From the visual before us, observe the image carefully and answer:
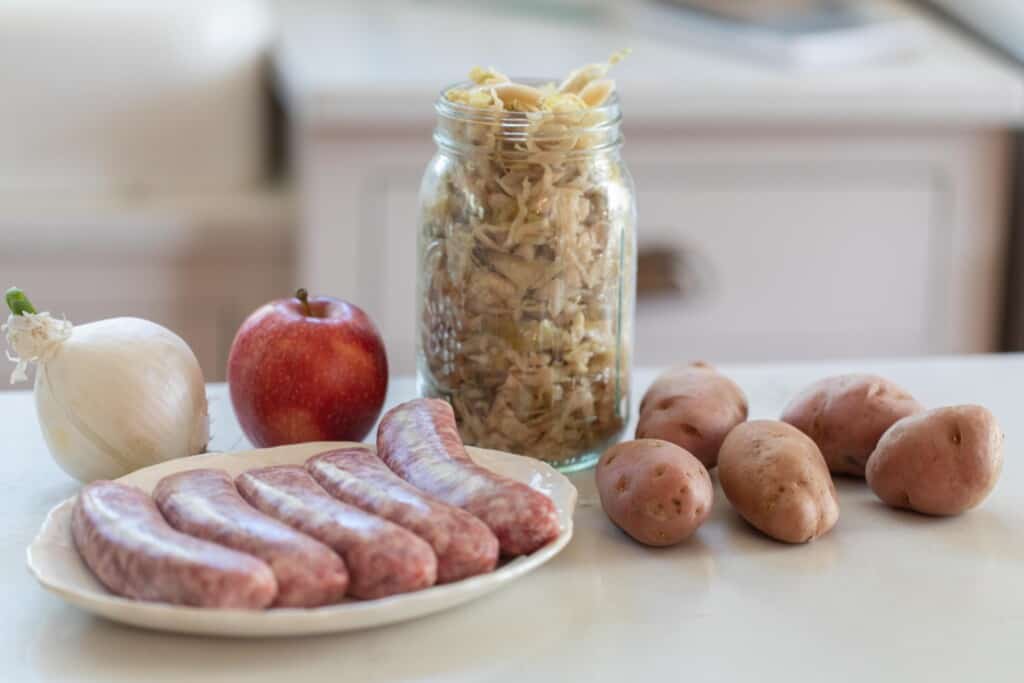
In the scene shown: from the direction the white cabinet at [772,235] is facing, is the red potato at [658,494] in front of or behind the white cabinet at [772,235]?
in front

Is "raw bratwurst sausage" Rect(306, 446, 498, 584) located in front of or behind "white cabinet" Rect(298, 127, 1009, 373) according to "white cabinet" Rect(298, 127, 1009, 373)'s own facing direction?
in front

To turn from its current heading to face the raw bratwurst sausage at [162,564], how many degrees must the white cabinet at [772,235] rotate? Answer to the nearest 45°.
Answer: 0° — it already faces it

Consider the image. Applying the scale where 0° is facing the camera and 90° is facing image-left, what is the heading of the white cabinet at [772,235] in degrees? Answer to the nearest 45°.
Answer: approximately 0°

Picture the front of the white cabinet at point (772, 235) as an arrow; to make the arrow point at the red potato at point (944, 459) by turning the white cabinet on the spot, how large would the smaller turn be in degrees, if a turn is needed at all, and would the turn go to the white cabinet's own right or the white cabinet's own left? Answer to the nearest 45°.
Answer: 0° — it already faces it

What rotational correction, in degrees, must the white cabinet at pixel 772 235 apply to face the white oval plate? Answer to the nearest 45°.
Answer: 0° — it already faces it

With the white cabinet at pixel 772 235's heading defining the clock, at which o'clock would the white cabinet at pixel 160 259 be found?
the white cabinet at pixel 160 259 is roughly at 3 o'clock from the white cabinet at pixel 772 235.
